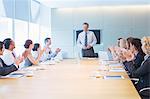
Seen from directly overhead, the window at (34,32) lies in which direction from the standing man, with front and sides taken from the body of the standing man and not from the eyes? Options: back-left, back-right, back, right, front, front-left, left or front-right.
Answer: front-right

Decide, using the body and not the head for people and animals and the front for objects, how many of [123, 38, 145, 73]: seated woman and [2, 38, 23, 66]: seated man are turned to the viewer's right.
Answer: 1

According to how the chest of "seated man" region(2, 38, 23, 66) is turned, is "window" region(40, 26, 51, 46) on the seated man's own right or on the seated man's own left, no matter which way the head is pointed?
on the seated man's own left

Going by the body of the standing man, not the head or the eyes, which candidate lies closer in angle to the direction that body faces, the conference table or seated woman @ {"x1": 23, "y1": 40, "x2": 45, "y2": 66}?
the conference table

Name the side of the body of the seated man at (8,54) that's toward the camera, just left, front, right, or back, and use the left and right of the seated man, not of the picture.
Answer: right

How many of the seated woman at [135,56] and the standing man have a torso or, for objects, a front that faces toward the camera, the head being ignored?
1

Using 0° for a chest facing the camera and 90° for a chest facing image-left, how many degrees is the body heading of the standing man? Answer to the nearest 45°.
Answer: approximately 0°

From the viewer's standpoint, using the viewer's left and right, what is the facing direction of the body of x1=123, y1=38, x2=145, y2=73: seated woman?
facing to the left of the viewer
